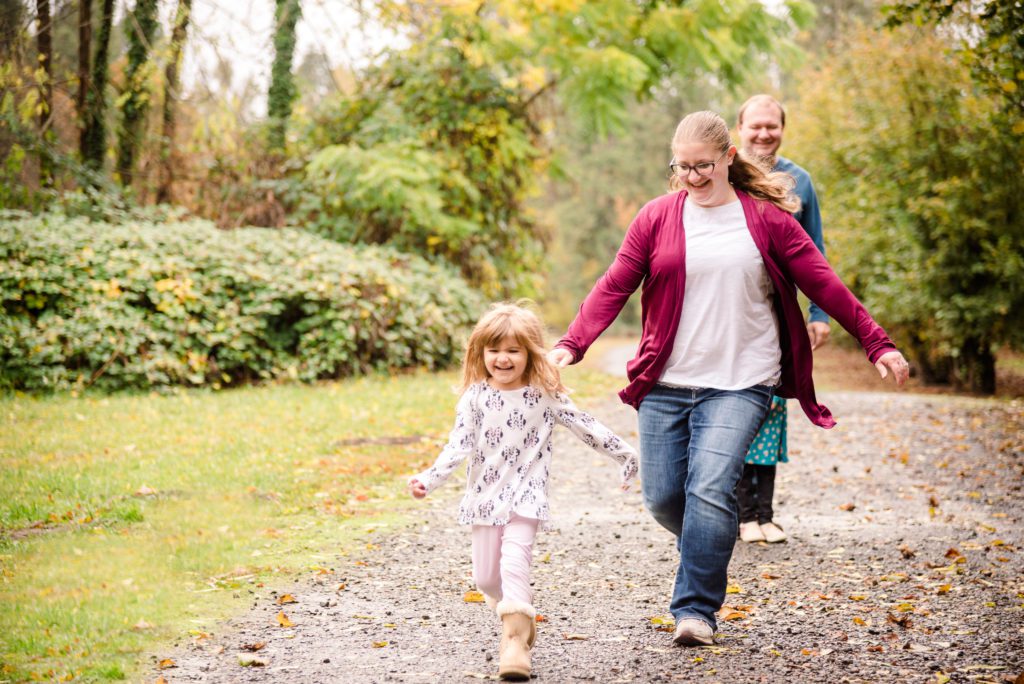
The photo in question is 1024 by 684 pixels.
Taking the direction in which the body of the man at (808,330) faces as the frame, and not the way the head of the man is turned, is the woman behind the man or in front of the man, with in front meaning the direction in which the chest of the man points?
in front

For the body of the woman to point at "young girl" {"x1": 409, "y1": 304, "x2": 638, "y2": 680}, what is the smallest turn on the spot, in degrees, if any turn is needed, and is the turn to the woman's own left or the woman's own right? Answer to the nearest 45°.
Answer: approximately 45° to the woman's own right

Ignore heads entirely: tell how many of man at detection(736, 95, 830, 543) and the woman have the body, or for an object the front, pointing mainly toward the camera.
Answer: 2

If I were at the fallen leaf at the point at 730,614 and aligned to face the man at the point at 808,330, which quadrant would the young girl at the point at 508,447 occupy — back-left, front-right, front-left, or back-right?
back-left

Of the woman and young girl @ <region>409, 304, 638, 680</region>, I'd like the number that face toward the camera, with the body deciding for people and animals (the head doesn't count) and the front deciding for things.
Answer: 2
